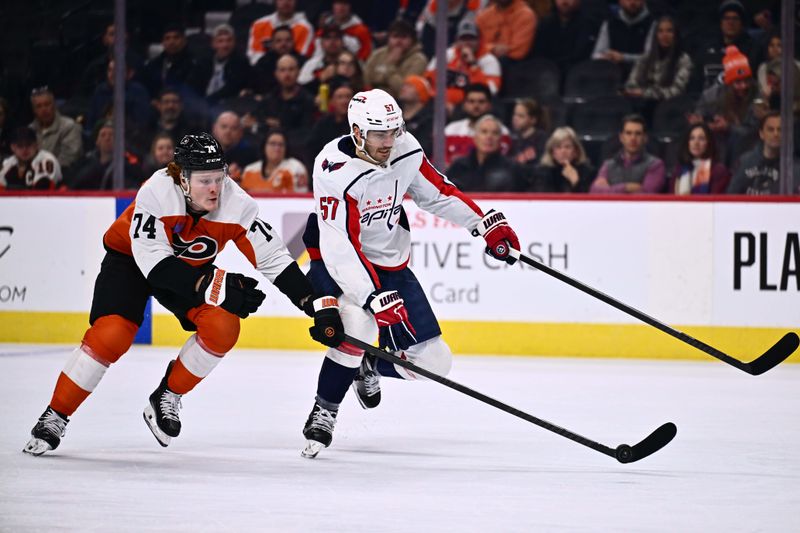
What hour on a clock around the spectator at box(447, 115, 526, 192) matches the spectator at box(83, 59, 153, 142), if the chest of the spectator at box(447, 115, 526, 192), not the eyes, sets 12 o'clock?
the spectator at box(83, 59, 153, 142) is roughly at 3 o'clock from the spectator at box(447, 115, 526, 192).

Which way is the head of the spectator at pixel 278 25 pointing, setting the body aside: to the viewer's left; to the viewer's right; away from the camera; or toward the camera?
toward the camera

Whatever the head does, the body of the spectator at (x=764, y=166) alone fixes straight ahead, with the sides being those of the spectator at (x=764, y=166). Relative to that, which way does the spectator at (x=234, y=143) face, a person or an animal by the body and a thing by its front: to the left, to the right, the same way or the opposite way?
the same way

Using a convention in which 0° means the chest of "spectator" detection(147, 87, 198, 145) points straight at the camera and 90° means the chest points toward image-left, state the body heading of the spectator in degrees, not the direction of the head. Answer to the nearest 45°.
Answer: approximately 0°

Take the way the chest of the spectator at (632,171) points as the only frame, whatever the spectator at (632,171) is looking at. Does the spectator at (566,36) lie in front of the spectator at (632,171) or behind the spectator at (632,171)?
behind

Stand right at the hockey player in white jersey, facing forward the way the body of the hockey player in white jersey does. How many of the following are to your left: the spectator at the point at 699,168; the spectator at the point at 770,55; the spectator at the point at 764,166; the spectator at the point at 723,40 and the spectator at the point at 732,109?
5

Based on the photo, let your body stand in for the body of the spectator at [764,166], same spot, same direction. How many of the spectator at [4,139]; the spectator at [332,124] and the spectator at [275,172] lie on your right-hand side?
3

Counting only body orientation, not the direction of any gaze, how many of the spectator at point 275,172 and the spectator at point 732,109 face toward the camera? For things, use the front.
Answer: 2

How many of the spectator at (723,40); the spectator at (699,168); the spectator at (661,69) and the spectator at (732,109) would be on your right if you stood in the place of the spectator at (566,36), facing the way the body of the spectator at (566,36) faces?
0

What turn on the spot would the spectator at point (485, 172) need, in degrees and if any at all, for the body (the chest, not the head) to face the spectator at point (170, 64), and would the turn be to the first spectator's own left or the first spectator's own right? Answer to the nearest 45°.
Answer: approximately 90° to the first spectator's own right

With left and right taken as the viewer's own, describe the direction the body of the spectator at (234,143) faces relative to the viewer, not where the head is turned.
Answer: facing the viewer

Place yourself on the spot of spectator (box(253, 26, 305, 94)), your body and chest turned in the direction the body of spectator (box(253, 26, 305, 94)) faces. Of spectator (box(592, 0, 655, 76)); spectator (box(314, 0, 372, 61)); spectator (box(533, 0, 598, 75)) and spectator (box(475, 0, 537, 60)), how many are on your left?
4

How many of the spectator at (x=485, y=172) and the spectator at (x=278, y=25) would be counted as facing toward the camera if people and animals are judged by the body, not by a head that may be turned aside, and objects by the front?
2

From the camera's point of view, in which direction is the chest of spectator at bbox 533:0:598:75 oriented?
toward the camera

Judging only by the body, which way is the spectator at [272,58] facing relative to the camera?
toward the camera

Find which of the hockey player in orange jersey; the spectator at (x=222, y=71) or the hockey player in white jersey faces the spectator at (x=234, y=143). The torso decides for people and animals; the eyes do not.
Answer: the spectator at (x=222, y=71)

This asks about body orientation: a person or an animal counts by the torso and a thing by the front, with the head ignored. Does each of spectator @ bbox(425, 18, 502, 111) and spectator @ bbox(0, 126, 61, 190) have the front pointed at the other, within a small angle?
no

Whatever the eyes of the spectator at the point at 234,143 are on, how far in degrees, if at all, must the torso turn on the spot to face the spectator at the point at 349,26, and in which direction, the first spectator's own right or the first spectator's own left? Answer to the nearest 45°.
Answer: approximately 135° to the first spectator's own left

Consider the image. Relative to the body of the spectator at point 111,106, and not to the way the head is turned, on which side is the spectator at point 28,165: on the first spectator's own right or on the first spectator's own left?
on the first spectator's own right

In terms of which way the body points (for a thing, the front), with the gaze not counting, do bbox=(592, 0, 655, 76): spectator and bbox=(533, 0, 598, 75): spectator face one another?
no

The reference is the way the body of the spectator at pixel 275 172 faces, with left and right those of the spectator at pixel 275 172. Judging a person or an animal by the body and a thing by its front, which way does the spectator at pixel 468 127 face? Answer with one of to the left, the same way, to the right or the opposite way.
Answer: the same way

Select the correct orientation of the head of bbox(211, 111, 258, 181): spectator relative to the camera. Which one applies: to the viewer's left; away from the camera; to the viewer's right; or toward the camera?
toward the camera
